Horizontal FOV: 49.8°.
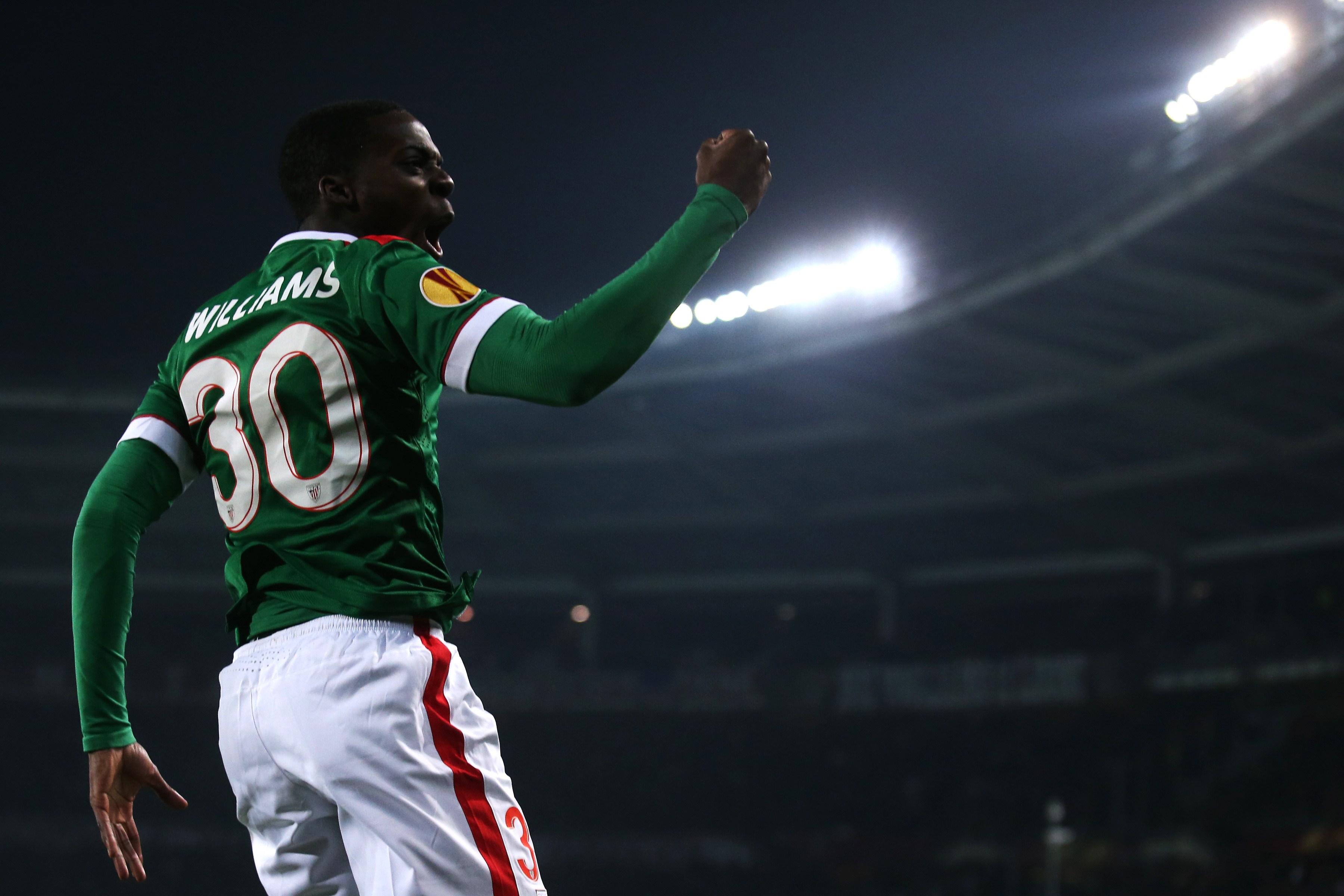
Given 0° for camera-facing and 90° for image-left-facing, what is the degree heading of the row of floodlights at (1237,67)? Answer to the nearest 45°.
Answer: approximately 45°

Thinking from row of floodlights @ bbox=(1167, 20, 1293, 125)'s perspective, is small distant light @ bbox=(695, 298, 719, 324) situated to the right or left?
on its right

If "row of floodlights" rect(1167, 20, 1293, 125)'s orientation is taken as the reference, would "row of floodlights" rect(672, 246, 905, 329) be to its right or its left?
on its right
